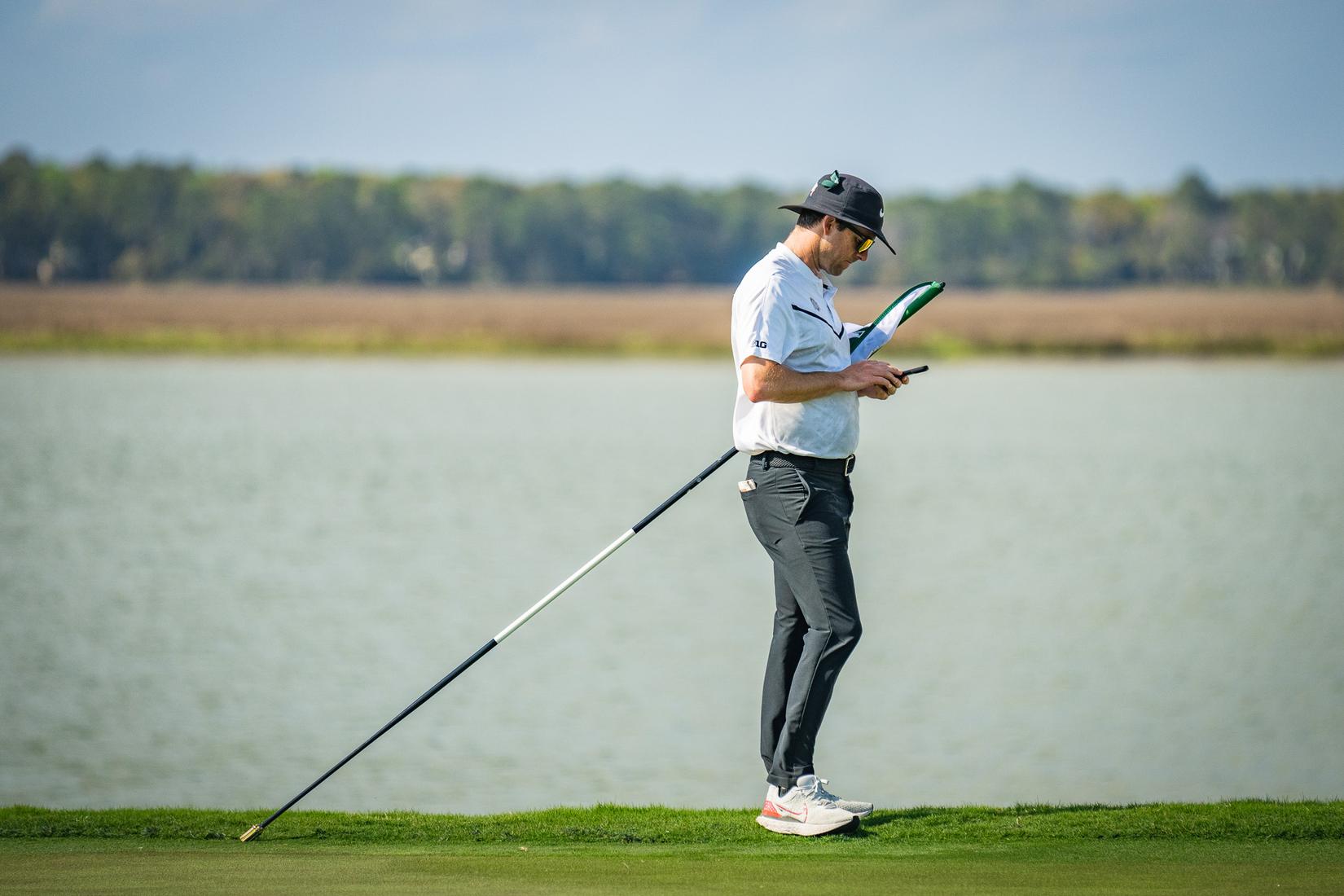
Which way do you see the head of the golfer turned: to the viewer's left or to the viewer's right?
to the viewer's right

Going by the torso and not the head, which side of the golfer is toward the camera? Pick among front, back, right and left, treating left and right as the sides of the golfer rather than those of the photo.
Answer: right
